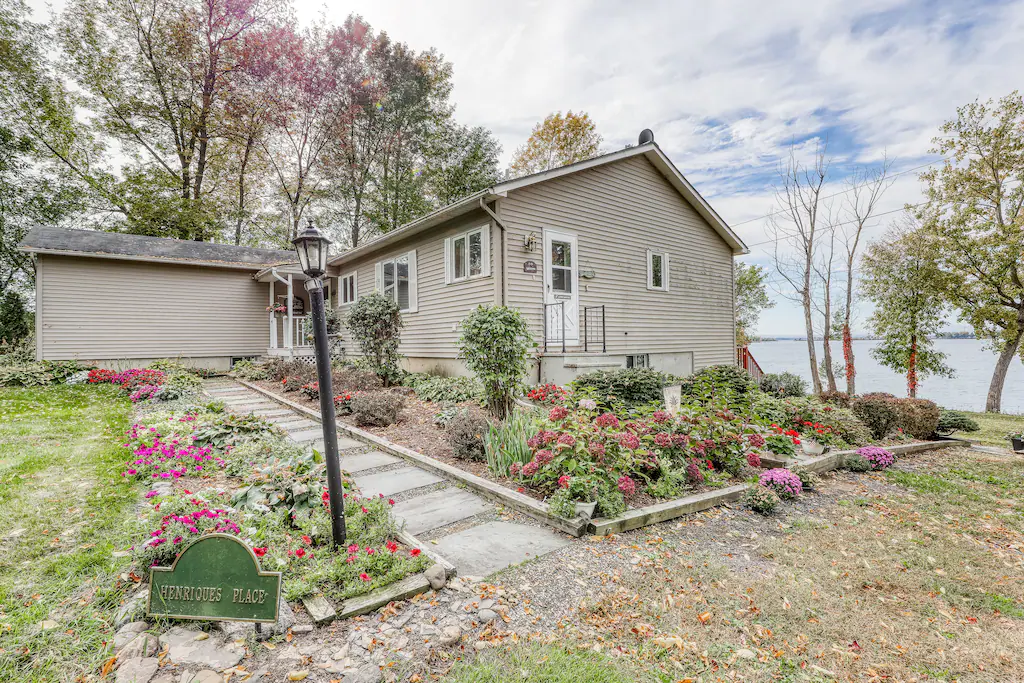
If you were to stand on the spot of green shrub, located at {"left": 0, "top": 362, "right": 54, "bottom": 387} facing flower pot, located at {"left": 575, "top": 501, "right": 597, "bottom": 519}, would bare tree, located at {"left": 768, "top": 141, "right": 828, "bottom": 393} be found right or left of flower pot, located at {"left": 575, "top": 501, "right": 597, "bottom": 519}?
left

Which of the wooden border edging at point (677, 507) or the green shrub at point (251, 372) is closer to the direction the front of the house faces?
the wooden border edging

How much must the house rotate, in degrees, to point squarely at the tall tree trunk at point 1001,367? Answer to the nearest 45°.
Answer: approximately 45° to its left

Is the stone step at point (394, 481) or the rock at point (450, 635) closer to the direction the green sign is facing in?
the rock

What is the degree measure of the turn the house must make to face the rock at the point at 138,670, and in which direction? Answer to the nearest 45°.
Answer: approximately 45° to its right

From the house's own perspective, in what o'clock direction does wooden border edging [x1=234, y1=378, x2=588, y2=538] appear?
The wooden border edging is roughly at 2 o'clock from the house.

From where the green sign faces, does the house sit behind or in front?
behind

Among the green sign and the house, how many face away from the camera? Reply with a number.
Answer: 0

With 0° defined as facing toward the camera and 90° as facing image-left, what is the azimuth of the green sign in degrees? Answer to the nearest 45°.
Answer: approximately 0°
